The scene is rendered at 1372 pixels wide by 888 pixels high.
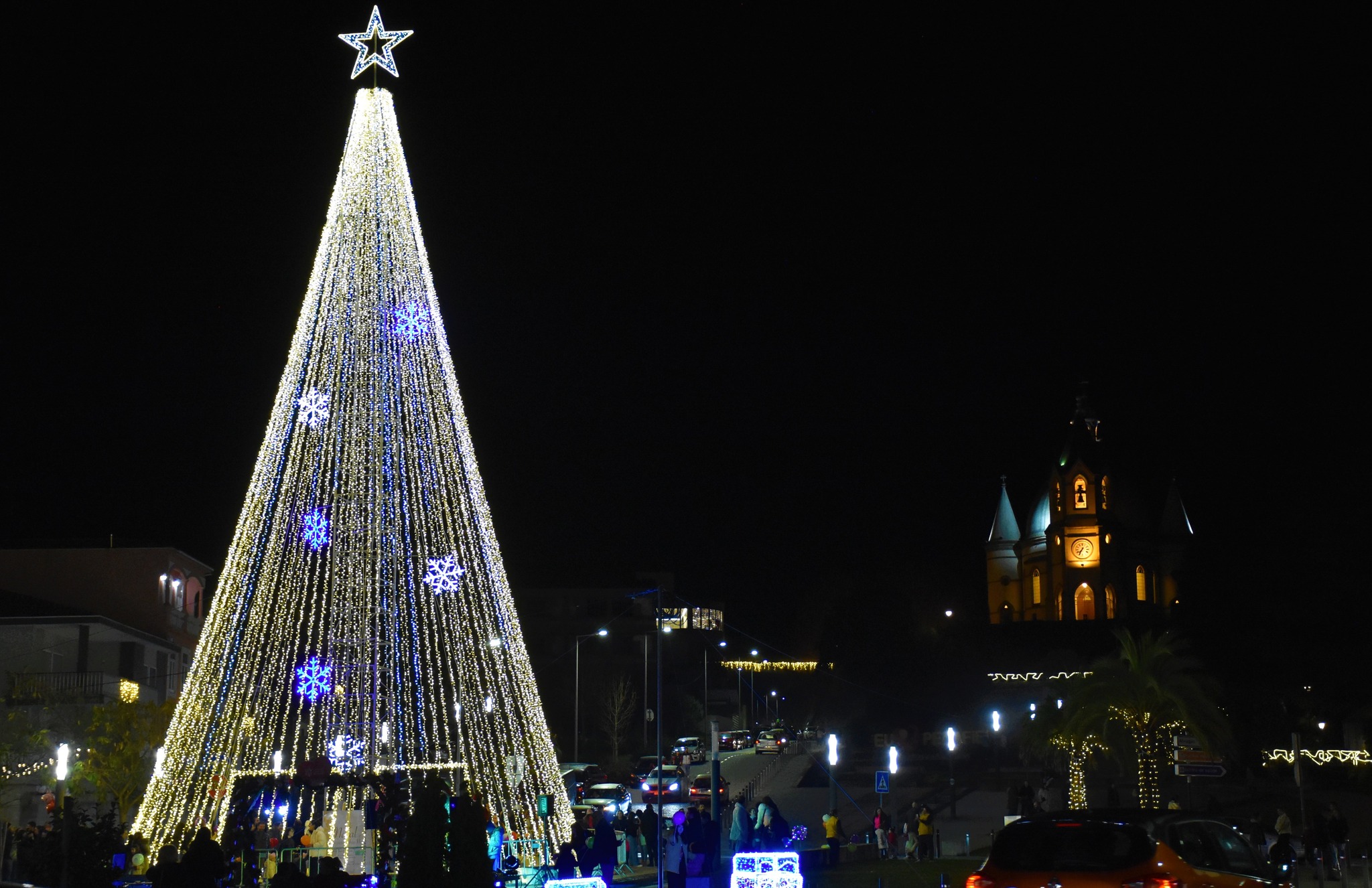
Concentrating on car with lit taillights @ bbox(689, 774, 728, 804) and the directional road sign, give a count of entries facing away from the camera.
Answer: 1

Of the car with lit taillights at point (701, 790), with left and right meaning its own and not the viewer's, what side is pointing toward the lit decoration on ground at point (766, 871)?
back

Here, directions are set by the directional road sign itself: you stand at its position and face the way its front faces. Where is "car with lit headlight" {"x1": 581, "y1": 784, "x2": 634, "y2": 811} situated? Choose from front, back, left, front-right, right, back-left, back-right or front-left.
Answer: back-right

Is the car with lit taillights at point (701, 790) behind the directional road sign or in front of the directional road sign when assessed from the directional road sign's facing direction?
behind

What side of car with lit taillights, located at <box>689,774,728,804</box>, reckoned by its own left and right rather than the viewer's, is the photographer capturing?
back

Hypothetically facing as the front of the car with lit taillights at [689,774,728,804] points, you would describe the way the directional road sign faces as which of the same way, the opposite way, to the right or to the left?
the opposite way

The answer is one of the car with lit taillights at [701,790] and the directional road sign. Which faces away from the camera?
the car with lit taillights

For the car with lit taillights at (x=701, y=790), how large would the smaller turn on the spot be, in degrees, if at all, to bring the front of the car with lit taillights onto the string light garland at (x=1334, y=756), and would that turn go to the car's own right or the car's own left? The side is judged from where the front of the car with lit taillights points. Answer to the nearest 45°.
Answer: approximately 90° to the car's own right

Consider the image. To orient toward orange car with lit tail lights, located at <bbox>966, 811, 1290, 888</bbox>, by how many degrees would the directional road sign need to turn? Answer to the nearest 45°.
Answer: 0° — it already faces it

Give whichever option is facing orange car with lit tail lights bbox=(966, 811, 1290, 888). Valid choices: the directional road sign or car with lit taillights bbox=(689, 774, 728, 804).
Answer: the directional road sign
